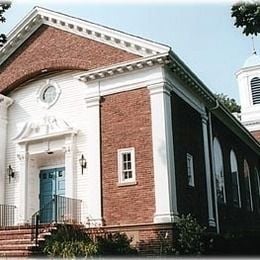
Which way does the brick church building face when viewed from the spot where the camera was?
facing the viewer and to the left of the viewer
